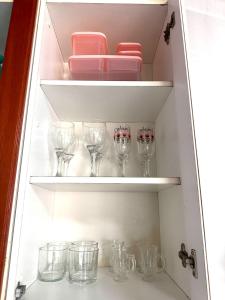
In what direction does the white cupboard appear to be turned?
toward the camera
